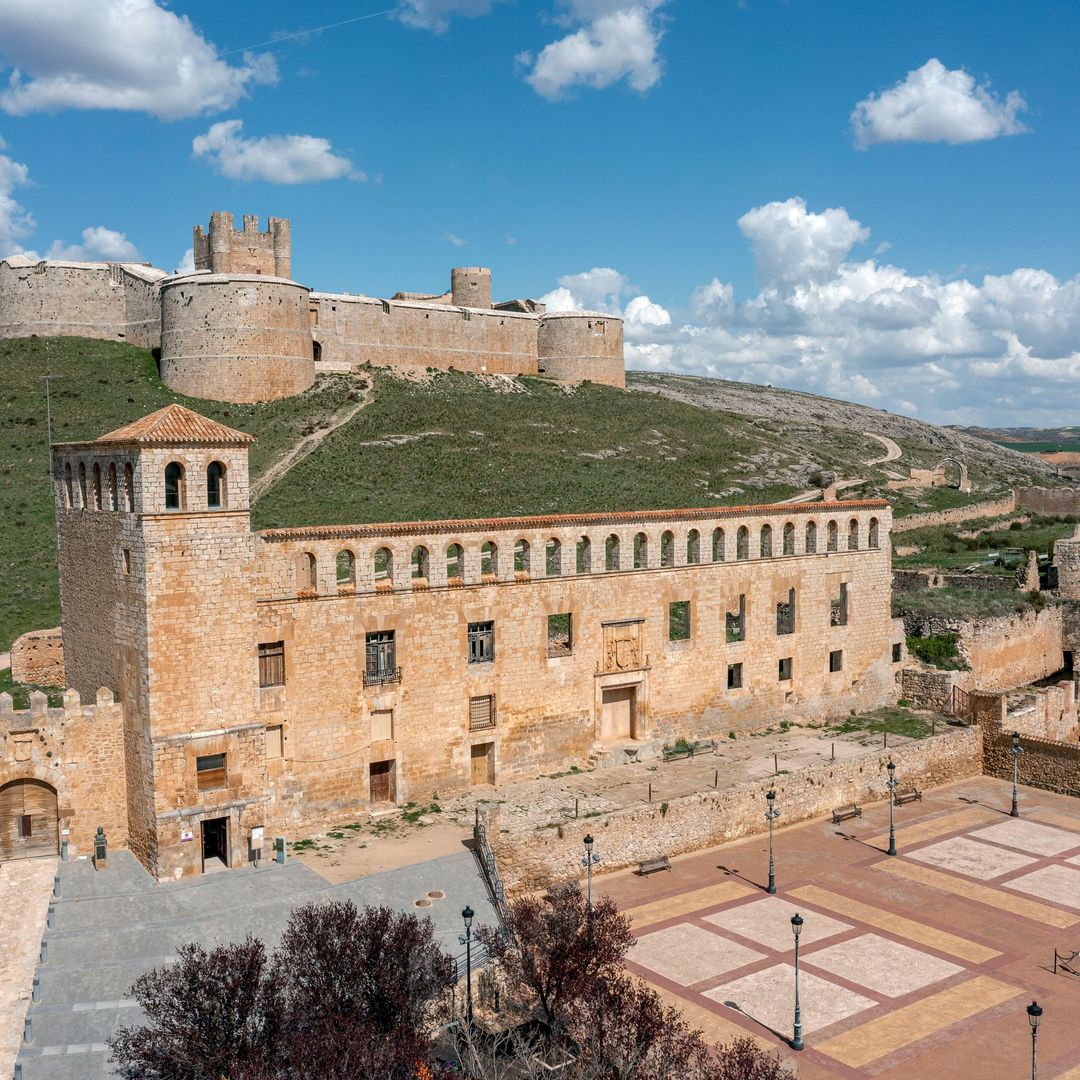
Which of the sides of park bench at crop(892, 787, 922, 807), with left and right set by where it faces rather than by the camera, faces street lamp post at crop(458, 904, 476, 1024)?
right

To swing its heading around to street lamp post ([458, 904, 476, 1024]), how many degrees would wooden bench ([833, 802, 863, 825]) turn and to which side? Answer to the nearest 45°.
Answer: approximately 90° to its right

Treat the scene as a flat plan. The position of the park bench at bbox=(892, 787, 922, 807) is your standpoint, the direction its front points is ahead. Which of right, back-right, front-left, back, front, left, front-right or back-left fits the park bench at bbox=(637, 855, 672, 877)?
right

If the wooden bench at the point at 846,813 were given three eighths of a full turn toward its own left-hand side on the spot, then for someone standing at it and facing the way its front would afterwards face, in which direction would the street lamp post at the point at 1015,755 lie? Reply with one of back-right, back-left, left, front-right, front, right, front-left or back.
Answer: front-right

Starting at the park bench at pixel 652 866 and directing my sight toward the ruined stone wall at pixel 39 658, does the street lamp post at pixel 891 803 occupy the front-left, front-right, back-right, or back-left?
back-right

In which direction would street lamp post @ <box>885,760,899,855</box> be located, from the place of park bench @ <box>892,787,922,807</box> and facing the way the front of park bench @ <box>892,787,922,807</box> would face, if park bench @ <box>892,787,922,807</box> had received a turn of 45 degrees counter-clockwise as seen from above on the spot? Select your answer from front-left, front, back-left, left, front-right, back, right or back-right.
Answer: right

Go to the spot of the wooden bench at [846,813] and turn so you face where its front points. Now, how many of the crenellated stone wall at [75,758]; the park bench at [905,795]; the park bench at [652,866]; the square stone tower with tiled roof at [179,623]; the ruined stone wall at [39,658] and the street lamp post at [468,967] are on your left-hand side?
1

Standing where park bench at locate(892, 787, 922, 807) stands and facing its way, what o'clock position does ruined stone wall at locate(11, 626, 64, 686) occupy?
The ruined stone wall is roughly at 4 o'clock from the park bench.

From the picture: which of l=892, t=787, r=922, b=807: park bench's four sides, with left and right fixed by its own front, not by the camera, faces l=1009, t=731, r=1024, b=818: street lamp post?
left

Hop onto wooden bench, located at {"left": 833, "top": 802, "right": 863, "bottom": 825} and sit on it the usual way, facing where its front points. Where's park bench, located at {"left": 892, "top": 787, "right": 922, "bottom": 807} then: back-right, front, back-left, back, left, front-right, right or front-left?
left

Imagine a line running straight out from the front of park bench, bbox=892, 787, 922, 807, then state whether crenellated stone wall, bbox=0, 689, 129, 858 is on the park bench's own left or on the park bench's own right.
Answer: on the park bench's own right

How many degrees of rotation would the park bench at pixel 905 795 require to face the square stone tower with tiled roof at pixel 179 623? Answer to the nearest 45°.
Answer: approximately 90° to its right

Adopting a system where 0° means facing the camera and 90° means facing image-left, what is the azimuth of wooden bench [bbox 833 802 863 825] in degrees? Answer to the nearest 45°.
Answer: approximately 315°

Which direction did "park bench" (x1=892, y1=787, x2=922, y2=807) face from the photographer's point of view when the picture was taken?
facing the viewer and to the right of the viewer

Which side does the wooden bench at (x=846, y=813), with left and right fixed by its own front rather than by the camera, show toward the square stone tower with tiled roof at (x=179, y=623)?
right

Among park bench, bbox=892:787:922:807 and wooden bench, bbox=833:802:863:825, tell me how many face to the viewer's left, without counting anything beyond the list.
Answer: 0

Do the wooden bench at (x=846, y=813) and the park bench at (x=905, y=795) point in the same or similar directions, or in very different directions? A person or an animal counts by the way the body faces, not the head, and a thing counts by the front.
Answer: same or similar directions
